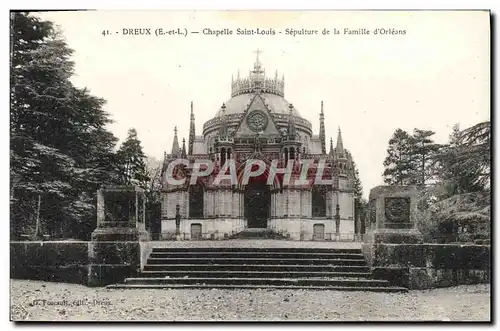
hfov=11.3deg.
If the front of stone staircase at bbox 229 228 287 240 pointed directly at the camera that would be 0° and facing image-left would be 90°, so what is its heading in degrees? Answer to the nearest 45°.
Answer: approximately 0°

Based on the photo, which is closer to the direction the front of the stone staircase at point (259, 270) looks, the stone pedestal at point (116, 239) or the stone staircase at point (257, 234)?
the stone pedestal

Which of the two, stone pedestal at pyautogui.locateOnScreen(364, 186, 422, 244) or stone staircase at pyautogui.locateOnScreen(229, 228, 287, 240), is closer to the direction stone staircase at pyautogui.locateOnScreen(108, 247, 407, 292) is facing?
the stone pedestal

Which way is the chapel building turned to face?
toward the camera

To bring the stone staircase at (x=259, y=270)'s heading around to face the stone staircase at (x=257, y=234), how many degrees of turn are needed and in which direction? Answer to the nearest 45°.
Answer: approximately 180°

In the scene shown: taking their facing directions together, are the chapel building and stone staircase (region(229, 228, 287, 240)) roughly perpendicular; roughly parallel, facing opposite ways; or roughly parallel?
roughly parallel

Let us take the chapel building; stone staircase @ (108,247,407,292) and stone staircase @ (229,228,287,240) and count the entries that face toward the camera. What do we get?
3

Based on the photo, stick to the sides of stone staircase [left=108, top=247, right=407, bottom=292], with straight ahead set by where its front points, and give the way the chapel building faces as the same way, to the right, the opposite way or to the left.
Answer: the same way

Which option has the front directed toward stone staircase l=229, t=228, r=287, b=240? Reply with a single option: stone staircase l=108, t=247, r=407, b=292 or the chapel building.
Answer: the chapel building

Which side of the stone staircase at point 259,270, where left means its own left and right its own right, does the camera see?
front

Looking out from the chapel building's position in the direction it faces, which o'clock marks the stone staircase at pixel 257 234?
The stone staircase is roughly at 12 o'clock from the chapel building.

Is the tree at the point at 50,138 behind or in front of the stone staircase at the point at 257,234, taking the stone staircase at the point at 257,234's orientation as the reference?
in front
